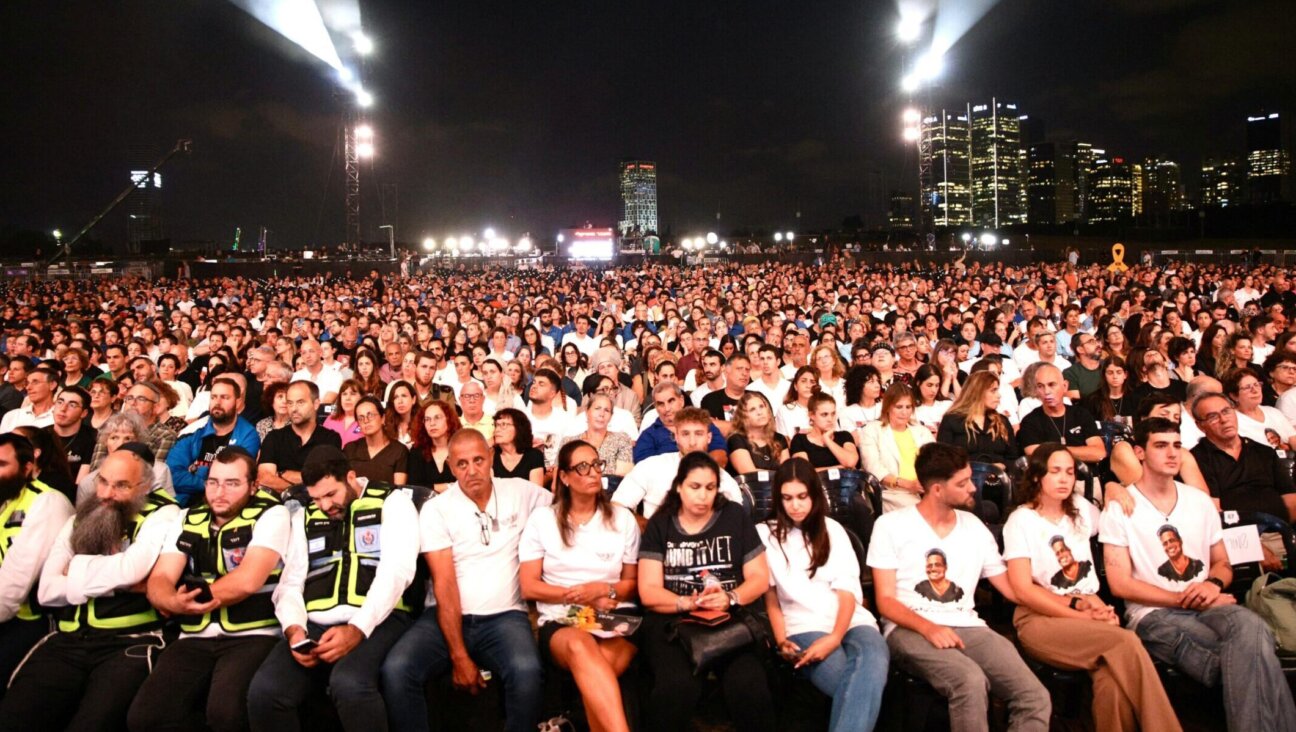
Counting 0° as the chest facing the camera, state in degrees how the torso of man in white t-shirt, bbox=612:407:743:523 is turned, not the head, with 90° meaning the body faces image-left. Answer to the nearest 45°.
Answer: approximately 0°

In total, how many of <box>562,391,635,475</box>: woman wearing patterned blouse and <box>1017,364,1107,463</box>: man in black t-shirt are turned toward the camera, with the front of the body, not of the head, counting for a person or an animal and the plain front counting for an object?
2

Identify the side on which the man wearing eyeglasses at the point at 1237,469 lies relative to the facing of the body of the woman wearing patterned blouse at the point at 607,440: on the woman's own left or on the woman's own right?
on the woman's own left

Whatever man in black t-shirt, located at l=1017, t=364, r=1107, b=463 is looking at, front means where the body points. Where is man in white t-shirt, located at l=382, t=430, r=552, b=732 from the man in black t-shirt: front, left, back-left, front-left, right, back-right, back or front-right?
front-right

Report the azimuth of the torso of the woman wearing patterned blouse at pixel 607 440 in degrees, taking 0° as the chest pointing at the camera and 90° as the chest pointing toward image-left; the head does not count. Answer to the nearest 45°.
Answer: approximately 0°

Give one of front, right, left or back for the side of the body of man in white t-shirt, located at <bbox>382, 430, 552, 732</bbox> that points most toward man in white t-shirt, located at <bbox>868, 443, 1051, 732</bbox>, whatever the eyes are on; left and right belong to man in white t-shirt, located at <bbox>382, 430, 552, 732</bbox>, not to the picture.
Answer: left

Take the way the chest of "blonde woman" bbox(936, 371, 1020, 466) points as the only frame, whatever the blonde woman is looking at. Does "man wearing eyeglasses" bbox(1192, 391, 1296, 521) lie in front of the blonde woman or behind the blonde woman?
in front
